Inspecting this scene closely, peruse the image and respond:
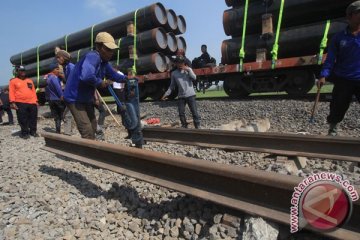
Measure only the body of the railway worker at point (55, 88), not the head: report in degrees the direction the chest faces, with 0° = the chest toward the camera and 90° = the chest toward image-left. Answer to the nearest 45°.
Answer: approximately 270°

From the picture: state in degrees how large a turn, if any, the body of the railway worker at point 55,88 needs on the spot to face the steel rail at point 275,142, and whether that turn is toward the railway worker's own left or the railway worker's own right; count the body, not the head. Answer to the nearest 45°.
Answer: approximately 45° to the railway worker's own right

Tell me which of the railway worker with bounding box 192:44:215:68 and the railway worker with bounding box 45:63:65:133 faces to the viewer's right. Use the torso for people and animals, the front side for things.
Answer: the railway worker with bounding box 45:63:65:133

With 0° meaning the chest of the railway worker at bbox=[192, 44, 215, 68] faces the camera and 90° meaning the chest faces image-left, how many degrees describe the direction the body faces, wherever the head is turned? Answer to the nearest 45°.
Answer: approximately 45°
